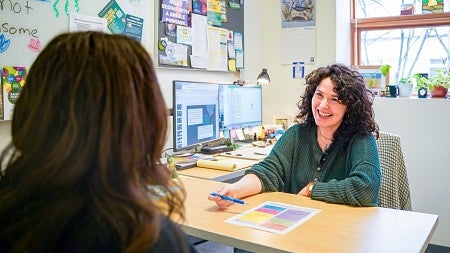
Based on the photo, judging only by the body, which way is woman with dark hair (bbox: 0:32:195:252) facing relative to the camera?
away from the camera

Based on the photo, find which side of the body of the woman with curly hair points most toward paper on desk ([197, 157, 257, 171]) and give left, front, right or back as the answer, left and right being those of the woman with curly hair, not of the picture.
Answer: right

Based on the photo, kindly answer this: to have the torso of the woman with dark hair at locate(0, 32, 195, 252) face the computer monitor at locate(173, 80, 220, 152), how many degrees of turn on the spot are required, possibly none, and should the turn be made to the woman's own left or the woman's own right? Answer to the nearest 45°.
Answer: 0° — they already face it

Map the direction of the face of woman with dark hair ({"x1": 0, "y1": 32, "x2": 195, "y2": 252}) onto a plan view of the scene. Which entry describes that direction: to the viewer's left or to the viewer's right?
to the viewer's right

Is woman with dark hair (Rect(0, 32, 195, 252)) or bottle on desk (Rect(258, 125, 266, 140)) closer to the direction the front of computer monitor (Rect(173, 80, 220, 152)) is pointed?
the woman with dark hair
